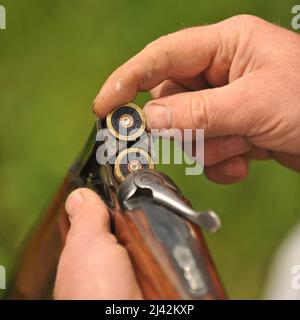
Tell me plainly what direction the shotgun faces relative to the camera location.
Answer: facing away from the viewer and to the left of the viewer
